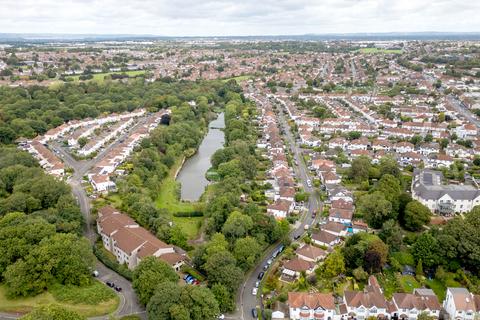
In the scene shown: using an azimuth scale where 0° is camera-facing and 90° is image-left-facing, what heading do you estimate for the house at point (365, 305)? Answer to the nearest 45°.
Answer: approximately 0°

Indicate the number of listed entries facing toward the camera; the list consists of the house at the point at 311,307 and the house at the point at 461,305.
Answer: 2

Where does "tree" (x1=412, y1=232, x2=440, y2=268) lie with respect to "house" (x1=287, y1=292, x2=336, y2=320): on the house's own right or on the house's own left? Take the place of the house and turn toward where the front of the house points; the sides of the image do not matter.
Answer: on the house's own left

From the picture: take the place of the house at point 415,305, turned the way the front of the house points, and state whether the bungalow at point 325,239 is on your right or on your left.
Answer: on your right

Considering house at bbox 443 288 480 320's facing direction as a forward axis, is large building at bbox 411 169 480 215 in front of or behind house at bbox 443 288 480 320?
behind

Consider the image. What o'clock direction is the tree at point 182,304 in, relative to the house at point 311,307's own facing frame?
The tree is roughly at 2 o'clock from the house.

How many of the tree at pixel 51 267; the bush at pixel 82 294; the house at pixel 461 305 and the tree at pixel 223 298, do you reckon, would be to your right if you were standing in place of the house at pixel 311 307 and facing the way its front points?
3
